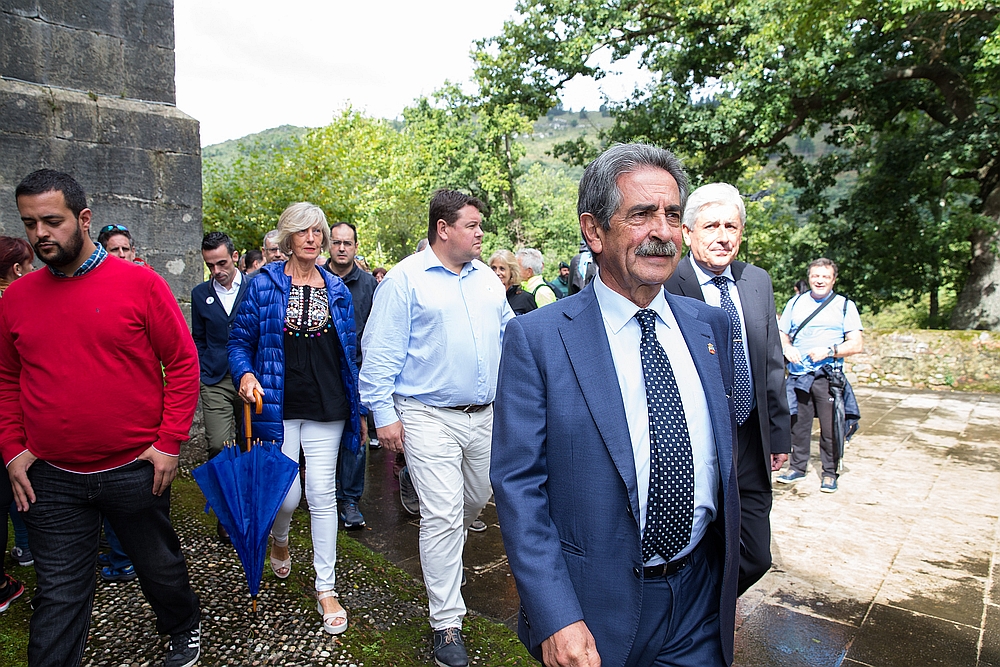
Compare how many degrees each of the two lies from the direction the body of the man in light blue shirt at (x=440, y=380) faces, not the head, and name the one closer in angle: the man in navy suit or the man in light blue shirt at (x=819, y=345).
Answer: the man in navy suit

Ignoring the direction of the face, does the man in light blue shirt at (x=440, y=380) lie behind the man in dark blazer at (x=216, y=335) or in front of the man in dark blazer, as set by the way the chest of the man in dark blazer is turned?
in front

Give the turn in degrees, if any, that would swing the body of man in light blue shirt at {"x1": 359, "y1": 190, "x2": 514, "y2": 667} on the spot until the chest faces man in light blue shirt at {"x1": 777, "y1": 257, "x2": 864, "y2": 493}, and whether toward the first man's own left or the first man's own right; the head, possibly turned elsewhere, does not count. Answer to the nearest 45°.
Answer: approximately 90° to the first man's own left

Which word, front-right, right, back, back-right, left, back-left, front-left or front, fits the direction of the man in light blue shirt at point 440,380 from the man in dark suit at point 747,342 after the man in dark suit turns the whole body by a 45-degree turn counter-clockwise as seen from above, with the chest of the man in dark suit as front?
back-right

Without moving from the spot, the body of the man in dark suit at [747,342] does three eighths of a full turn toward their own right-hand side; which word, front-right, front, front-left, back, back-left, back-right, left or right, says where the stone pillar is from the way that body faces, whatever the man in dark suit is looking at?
front-left

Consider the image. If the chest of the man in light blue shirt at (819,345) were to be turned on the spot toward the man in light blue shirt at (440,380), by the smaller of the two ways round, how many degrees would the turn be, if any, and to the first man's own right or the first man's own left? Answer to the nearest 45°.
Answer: approximately 45° to the first man's own right

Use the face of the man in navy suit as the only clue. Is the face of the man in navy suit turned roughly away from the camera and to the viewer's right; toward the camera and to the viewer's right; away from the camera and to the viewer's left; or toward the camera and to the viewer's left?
toward the camera and to the viewer's right

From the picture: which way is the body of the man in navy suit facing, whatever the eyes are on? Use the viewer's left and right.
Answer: facing the viewer and to the right of the viewer

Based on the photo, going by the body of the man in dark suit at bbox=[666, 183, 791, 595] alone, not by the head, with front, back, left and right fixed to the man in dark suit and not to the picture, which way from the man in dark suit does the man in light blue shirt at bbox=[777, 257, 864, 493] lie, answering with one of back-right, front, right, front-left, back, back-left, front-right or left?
back
